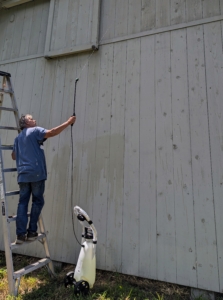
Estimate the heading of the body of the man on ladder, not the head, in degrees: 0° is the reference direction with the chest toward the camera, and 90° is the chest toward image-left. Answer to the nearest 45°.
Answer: approximately 225°
